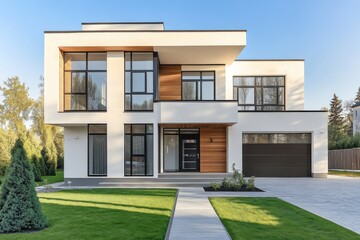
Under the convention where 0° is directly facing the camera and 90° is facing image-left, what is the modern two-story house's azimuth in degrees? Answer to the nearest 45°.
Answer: approximately 0°

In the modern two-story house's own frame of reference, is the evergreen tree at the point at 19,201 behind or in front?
in front
